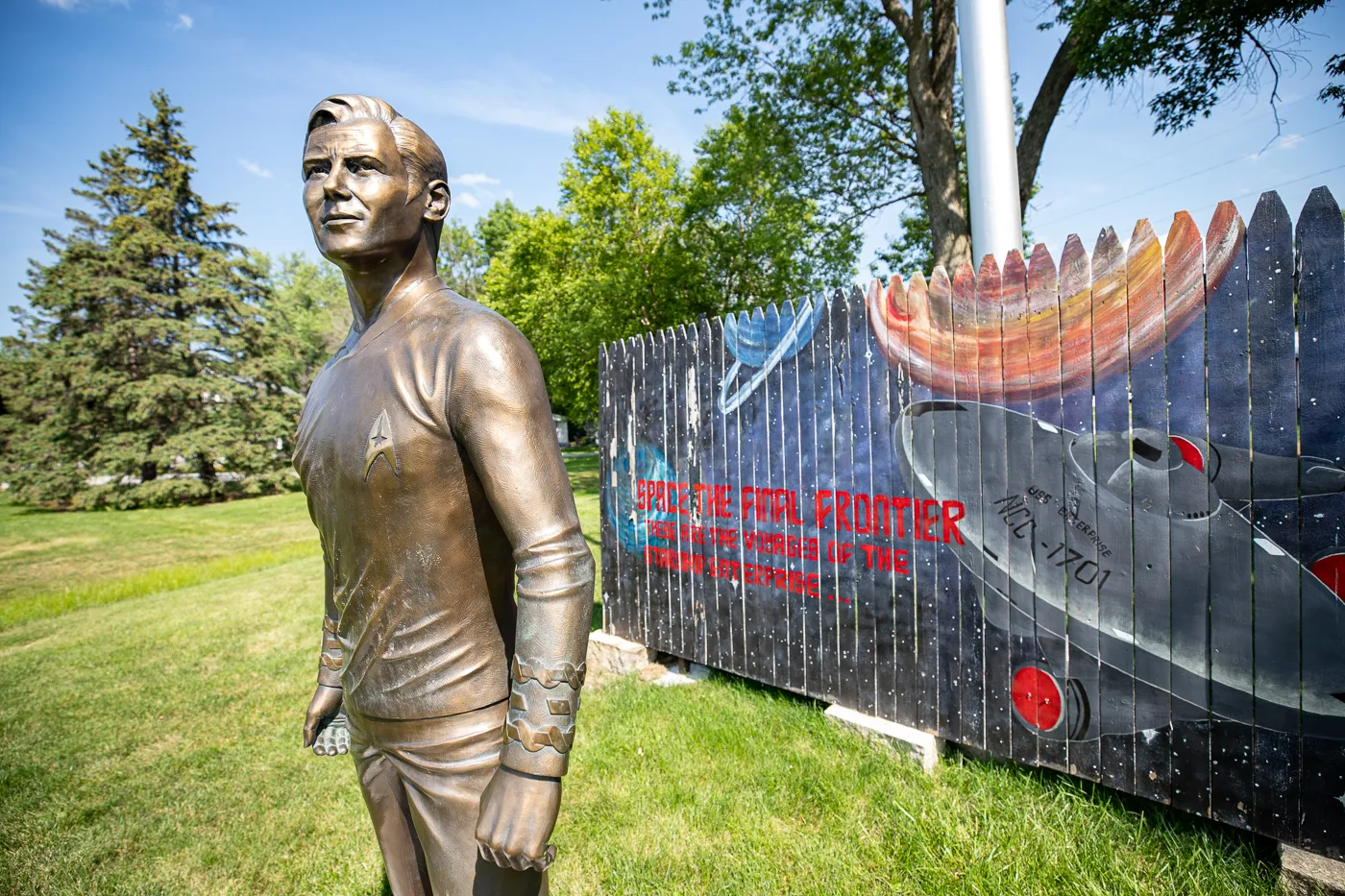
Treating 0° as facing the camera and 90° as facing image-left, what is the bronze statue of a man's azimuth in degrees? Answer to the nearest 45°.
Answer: approximately 45°

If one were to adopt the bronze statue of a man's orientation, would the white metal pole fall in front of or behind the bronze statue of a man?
behind

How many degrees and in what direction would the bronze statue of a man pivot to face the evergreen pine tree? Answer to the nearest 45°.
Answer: approximately 135° to its right

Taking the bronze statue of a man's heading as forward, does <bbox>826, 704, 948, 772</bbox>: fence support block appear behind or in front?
behind

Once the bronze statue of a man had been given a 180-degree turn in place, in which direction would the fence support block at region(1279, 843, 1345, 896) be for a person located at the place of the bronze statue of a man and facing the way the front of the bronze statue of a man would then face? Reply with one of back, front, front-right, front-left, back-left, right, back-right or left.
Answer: front-right

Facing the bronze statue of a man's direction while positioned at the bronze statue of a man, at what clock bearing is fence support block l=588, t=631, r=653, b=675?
The fence support block is roughly at 5 o'clock from the bronze statue of a man.
